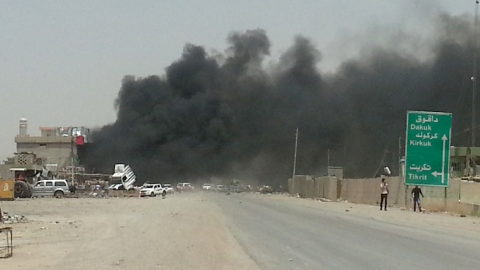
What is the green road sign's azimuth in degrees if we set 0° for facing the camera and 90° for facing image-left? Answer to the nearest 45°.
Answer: approximately 0°

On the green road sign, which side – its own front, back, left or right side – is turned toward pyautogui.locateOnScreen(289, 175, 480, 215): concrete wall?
back
